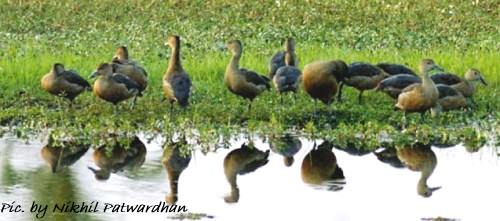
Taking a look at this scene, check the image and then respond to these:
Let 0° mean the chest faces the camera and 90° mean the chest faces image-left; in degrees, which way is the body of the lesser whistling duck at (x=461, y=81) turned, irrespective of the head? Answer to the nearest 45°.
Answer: approximately 270°

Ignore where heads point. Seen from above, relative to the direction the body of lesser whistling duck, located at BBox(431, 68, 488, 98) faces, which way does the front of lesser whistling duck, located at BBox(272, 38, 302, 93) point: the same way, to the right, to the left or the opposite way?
to the left

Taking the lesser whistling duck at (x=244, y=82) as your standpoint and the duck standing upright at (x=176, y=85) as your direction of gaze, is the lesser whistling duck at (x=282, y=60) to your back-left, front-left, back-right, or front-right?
back-right

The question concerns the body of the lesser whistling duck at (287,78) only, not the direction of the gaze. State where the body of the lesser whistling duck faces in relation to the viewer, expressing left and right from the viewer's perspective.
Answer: facing away from the viewer

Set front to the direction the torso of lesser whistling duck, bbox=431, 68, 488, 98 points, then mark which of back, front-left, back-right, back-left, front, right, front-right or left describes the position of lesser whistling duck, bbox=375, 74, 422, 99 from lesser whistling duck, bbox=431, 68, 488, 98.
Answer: back-right
